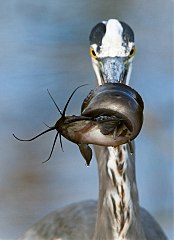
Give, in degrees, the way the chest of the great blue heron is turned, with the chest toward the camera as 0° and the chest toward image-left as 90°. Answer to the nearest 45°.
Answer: approximately 0°
